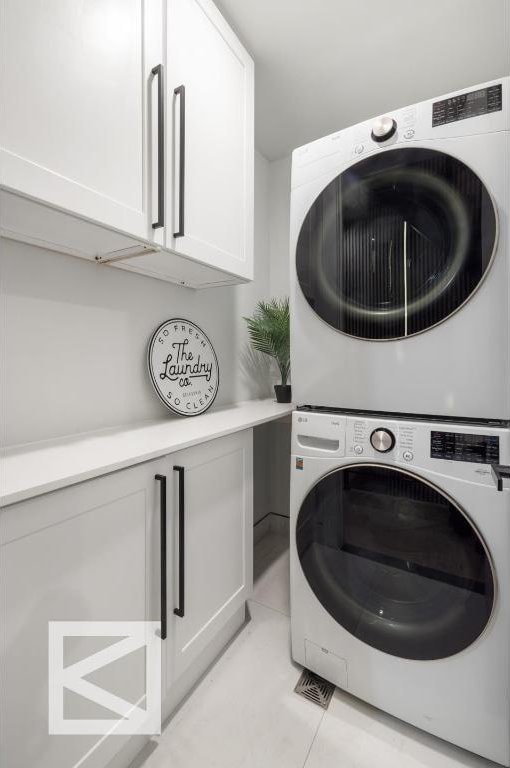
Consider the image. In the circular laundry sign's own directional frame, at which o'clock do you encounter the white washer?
The white washer is roughly at 12 o'clock from the circular laundry sign.

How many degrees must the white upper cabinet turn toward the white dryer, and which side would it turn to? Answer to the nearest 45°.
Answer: approximately 45° to its left

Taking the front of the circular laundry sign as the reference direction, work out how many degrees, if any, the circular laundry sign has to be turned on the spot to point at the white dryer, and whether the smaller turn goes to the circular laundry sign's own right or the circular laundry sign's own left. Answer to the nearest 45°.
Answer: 0° — it already faces it

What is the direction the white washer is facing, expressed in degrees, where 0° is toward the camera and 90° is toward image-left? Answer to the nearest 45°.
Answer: approximately 45°

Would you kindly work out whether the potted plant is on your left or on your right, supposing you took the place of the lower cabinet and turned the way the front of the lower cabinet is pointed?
on your left

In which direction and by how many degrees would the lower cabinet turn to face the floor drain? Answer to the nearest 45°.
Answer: approximately 45° to its left

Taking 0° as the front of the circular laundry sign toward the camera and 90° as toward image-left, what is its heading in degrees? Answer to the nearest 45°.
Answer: approximately 315°

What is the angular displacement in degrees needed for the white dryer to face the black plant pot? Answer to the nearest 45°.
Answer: approximately 90° to its right
